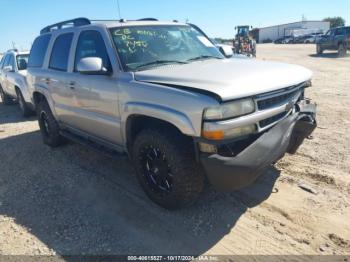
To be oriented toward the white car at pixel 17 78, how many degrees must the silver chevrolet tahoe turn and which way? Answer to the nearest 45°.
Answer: approximately 180°

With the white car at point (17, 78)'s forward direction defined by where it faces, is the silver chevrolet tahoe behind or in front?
in front

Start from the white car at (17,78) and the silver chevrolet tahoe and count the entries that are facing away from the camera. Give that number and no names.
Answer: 0

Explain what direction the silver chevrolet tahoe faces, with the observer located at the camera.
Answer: facing the viewer and to the right of the viewer

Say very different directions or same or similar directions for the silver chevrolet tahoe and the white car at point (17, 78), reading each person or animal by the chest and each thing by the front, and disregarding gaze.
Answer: same or similar directions

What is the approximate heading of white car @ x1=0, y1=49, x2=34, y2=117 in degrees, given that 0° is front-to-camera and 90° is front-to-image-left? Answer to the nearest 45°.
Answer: approximately 315°
